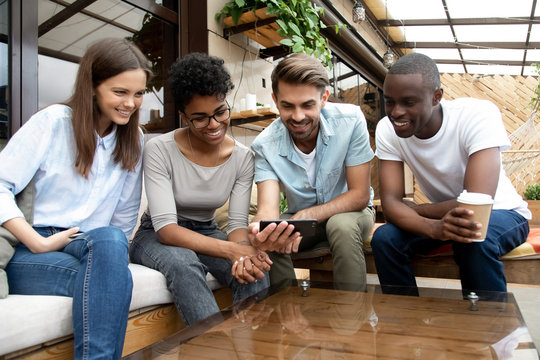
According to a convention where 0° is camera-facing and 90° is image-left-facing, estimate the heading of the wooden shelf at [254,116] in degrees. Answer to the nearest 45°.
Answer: approximately 315°

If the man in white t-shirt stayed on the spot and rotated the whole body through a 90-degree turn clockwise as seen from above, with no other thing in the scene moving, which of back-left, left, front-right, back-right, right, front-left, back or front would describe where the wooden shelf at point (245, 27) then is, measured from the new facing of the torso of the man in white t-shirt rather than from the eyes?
front

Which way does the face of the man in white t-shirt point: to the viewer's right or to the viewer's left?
to the viewer's left

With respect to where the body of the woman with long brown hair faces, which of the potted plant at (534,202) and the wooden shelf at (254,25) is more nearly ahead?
the potted plant

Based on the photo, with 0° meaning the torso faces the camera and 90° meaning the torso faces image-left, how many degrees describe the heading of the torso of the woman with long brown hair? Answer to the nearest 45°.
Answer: approximately 315°

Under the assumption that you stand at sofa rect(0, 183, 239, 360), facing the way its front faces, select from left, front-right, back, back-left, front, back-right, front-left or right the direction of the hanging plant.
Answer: left

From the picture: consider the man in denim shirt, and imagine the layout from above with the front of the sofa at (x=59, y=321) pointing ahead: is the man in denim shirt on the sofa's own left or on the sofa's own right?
on the sofa's own left

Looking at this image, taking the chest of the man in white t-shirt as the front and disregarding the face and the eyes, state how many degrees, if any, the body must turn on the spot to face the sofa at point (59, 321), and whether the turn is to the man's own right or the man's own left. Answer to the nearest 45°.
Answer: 0° — they already face it
